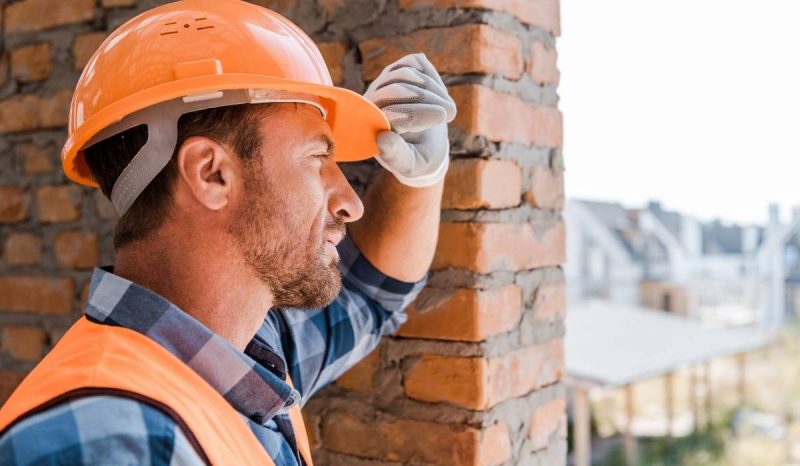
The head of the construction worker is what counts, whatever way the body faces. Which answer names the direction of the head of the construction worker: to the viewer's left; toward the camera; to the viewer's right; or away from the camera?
to the viewer's right

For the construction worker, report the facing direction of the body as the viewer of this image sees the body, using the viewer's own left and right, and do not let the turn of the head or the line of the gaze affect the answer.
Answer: facing to the right of the viewer
